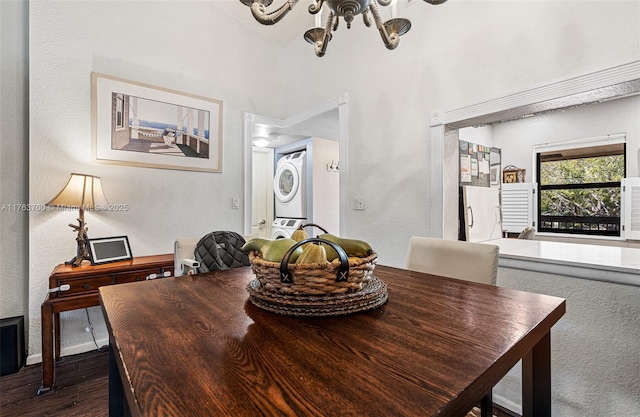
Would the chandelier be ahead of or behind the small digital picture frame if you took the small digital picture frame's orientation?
ahead

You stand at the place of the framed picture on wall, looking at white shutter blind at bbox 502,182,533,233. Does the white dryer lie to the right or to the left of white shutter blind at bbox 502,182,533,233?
left

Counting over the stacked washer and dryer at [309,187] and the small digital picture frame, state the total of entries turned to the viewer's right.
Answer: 0

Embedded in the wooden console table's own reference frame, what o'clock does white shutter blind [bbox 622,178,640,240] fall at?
The white shutter blind is roughly at 11 o'clock from the wooden console table.

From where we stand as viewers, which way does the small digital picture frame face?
facing the viewer

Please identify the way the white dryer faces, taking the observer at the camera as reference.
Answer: facing the viewer and to the left of the viewer

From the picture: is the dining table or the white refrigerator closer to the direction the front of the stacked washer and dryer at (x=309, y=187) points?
the dining table

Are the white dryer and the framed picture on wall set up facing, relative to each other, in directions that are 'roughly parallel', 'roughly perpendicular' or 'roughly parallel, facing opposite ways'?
roughly perpendicular

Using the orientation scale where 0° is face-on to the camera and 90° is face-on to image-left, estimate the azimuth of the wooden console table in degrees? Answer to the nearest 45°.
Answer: approximately 315°

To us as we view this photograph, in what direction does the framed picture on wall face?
facing the viewer and to the right of the viewer

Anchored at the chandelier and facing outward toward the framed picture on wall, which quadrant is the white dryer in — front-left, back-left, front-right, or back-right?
front-right
